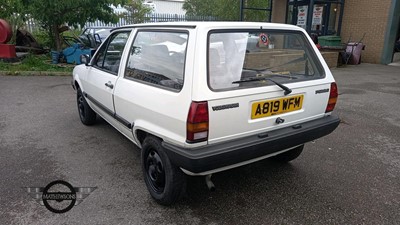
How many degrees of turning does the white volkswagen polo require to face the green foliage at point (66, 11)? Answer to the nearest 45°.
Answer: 0° — it already faces it

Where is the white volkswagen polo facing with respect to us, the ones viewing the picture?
facing away from the viewer and to the left of the viewer

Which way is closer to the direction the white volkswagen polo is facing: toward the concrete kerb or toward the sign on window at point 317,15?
the concrete kerb

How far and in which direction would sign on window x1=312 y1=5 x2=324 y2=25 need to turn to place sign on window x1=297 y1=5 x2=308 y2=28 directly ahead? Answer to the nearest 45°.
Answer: approximately 135° to its right

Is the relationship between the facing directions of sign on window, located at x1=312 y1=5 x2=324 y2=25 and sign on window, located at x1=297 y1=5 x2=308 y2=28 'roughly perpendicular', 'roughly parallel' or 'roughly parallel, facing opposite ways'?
roughly parallel

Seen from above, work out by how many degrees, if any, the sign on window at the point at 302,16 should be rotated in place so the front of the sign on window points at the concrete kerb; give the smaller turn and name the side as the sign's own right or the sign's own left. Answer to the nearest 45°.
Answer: approximately 45° to the sign's own right

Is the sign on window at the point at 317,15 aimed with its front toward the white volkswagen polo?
yes

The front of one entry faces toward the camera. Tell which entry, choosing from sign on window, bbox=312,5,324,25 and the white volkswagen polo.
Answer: the sign on window

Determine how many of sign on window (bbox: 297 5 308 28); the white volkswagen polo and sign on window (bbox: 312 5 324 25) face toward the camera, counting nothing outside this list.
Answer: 2

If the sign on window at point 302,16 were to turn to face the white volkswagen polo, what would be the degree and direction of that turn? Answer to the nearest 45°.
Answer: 0° — it already faces it

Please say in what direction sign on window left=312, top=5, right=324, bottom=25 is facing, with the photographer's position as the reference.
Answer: facing the viewer

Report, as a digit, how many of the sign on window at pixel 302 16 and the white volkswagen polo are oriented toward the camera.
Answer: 1

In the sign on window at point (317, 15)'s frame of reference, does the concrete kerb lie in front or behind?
in front

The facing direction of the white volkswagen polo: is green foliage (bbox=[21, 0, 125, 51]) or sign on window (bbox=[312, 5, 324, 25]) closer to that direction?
the green foliage

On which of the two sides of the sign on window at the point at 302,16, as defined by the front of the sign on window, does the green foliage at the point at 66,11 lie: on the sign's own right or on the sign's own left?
on the sign's own right

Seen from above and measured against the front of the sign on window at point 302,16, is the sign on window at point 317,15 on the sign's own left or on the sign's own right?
on the sign's own left

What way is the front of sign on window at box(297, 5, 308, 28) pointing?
toward the camera

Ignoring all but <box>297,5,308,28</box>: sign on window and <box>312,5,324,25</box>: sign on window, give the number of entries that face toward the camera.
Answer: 2
